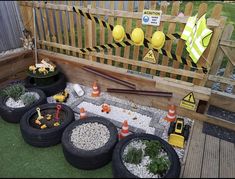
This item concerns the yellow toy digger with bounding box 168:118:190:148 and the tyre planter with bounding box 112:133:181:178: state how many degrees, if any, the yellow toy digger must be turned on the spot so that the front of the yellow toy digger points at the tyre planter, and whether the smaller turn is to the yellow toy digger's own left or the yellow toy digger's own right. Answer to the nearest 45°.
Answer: approximately 45° to the yellow toy digger's own right

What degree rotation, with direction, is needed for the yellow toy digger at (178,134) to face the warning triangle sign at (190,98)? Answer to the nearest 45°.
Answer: approximately 180°

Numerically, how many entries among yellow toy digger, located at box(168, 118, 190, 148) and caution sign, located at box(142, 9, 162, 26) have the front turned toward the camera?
2

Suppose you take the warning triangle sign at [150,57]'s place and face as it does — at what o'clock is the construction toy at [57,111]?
The construction toy is roughly at 2 o'clock from the warning triangle sign.

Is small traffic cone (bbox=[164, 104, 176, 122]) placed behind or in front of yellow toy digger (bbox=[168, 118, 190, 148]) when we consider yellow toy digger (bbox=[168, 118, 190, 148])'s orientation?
behind

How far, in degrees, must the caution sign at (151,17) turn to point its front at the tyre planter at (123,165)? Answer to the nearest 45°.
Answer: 0° — it already faces it

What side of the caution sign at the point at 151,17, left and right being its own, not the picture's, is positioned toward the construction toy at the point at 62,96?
right

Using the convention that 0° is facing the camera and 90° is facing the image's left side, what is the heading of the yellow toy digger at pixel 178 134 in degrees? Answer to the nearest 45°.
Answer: approximately 0°
